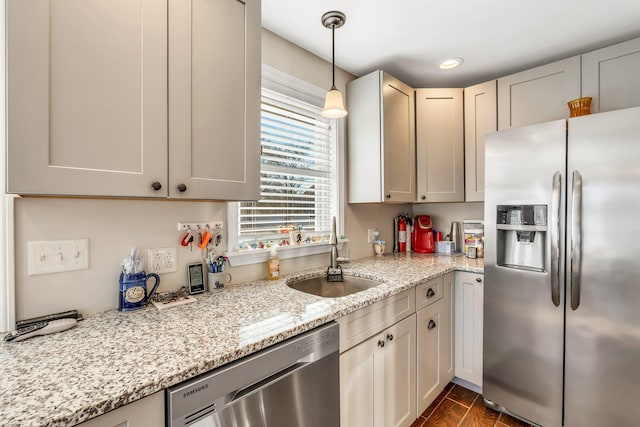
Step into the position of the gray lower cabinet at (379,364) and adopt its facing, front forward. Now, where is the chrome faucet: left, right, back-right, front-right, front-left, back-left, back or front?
back

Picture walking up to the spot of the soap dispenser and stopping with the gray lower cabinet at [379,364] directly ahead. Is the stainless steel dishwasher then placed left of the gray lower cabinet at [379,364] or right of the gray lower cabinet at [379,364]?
right

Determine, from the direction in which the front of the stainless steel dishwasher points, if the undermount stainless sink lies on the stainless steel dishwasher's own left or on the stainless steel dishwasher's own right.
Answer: on the stainless steel dishwasher's own left

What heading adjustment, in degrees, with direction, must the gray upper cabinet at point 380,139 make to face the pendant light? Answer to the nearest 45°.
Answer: approximately 45° to its right

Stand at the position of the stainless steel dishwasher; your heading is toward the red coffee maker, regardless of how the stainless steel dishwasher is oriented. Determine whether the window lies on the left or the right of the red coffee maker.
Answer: left

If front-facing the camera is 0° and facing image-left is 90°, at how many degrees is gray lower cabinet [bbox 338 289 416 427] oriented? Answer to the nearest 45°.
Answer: approximately 315°
